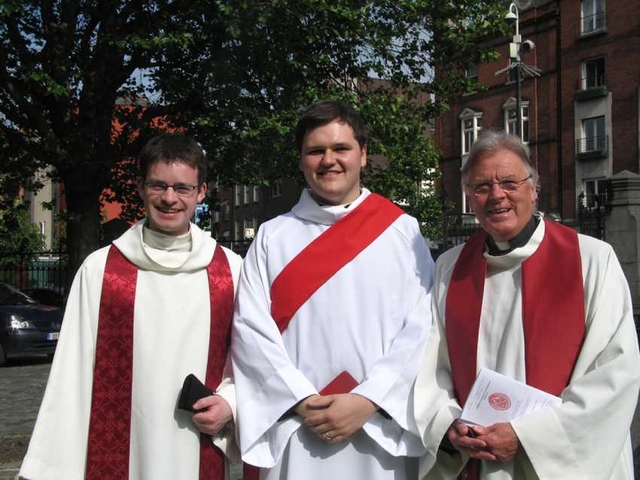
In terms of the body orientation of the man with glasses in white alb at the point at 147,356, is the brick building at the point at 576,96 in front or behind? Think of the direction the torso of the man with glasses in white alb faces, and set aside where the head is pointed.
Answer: behind

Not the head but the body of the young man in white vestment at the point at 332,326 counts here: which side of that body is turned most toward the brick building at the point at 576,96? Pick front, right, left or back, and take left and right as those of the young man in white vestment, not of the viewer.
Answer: back

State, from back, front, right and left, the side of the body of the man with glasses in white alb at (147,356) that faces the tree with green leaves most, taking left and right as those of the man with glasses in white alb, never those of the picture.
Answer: back

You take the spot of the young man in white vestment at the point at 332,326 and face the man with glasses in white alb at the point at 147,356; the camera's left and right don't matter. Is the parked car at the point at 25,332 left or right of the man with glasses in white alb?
right

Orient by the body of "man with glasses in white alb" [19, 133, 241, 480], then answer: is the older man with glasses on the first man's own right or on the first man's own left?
on the first man's own left

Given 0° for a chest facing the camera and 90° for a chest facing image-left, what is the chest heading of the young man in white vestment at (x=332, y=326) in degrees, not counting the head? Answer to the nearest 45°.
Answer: approximately 0°

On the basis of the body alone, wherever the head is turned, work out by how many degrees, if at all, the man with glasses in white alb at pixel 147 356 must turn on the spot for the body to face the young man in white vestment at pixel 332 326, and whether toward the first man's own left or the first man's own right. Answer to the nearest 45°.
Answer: approximately 90° to the first man's own left

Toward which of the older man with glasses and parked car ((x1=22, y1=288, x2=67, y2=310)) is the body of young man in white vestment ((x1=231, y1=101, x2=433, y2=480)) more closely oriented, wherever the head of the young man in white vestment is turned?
the older man with glasses

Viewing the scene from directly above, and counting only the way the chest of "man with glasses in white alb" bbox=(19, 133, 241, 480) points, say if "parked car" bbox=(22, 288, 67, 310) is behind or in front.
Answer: behind

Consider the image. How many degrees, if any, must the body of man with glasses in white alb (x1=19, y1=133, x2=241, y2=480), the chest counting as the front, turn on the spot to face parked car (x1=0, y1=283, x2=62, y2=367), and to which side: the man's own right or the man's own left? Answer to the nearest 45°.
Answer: approximately 180°

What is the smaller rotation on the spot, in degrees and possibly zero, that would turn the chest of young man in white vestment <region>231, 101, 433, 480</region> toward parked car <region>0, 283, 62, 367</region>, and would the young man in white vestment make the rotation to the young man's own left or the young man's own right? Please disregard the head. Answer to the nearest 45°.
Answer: approximately 135° to the young man's own right

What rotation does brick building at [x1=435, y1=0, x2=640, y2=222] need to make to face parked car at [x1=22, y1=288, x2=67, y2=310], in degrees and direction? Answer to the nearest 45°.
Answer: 0° — it already faces it

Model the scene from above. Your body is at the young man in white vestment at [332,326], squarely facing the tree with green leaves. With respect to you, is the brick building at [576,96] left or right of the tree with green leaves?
right
